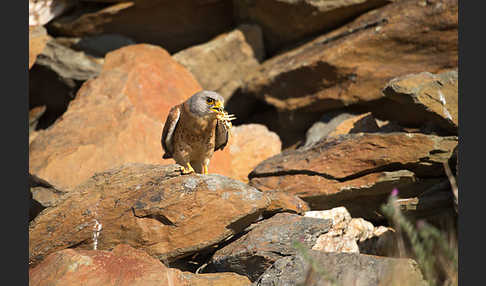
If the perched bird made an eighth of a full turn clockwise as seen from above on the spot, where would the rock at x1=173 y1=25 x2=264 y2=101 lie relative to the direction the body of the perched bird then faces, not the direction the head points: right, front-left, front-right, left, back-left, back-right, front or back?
back

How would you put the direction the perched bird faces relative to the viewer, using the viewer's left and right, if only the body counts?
facing the viewer and to the right of the viewer

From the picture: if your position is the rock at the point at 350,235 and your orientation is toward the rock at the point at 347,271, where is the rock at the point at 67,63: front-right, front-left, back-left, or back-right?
back-right

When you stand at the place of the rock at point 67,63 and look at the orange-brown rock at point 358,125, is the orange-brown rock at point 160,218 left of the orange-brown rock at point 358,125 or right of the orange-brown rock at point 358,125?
right

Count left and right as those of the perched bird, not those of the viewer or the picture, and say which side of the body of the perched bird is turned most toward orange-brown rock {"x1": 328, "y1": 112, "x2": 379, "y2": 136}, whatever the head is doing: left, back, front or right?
left

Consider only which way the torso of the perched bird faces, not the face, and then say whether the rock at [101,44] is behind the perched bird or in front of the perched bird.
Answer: behind

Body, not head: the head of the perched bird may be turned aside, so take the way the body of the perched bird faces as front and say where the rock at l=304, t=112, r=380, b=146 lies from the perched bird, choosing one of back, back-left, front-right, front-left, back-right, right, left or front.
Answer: left

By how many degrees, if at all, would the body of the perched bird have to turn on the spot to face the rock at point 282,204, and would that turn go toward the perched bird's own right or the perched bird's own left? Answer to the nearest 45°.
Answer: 0° — it already faces it

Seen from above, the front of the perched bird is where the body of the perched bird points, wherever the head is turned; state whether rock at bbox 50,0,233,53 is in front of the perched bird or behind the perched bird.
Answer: behind

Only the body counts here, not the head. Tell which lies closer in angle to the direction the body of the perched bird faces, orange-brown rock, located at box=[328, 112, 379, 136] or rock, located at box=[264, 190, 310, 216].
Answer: the rock
